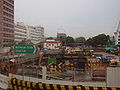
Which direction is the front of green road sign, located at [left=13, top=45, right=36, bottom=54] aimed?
toward the camera

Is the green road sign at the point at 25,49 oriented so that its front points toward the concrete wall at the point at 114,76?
no

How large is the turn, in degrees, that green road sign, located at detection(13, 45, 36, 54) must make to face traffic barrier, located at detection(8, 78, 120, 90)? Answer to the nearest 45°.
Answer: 0° — it already faces it

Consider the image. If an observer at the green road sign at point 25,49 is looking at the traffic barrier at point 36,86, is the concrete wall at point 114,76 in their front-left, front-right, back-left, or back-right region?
front-left

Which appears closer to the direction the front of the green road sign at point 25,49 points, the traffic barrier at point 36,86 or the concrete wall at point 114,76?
the traffic barrier
